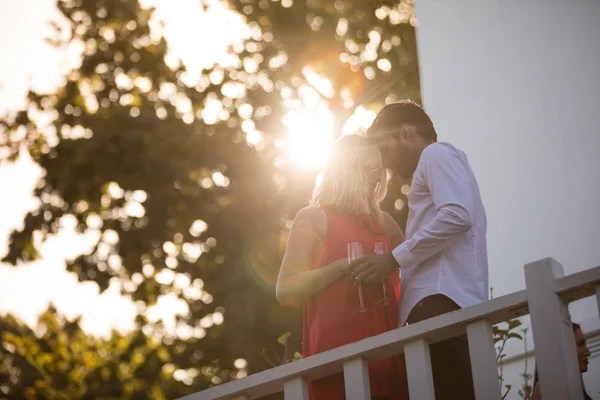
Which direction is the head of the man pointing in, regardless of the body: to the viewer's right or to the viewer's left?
to the viewer's left

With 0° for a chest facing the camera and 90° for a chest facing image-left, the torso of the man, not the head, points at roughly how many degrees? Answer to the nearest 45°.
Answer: approximately 90°

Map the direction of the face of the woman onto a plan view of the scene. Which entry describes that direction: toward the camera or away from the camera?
away from the camera
